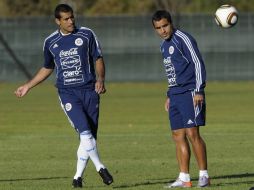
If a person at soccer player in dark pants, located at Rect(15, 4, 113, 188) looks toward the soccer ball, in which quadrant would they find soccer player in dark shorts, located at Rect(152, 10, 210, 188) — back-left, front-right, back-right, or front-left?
front-right

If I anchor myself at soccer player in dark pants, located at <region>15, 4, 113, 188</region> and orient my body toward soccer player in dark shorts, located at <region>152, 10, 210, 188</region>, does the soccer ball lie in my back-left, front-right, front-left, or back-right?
front-left

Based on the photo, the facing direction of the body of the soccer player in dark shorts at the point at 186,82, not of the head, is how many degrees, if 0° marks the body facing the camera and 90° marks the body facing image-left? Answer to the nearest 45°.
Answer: approximately 45°

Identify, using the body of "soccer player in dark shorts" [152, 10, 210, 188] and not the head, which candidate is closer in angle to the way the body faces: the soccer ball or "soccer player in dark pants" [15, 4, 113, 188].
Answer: the soccer player in dark pants

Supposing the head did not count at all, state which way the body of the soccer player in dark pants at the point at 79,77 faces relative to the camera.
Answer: toward the camera

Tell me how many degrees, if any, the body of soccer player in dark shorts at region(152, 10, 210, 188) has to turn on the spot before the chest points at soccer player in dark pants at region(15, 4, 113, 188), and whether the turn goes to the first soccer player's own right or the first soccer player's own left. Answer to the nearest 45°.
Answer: approximately 45° to the first soccer player's own right

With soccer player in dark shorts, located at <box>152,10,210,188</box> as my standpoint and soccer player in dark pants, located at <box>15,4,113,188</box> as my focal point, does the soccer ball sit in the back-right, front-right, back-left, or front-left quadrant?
back-right

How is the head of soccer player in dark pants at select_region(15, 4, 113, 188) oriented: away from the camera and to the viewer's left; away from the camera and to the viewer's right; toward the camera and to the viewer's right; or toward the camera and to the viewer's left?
toward the camera and to the viewer's right

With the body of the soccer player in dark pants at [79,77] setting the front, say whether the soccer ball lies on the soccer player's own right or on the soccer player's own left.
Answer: on the soccer player's own left

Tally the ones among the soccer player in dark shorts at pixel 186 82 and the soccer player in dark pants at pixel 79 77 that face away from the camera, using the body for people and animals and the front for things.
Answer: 0

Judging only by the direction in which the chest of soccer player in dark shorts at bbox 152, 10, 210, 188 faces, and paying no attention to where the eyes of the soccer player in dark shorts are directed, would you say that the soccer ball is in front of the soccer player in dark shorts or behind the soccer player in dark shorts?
behind
